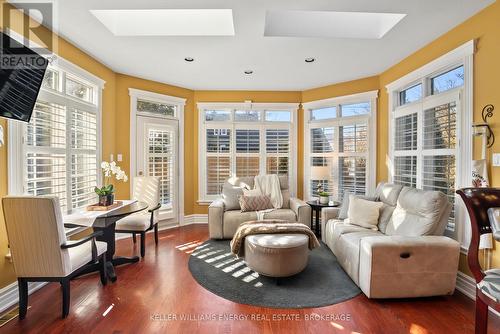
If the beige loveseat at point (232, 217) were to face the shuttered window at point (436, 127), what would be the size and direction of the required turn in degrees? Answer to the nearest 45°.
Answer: approximately 90° to its left

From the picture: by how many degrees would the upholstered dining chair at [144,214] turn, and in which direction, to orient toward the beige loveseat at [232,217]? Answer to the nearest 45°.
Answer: approximately 135° to its left

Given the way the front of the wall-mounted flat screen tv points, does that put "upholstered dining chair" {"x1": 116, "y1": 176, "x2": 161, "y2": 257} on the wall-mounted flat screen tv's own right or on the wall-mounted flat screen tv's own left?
on the wall-mounted flat screen tv's own left

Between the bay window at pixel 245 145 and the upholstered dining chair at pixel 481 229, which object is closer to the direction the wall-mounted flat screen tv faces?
the upholstered dining chair

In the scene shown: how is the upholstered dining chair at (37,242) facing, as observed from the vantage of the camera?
facing away from the viewer and to the right of the viewer

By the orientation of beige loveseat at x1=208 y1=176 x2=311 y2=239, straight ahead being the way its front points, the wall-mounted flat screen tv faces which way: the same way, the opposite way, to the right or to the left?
to the left

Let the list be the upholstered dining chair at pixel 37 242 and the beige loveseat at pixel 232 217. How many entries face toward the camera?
1

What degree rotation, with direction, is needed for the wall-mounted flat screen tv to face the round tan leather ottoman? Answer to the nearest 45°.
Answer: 0° — it already faces it

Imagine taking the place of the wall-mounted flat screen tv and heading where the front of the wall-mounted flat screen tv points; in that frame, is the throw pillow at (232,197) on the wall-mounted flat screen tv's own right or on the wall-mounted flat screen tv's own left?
on the wall-mounted flat screen tv's own left

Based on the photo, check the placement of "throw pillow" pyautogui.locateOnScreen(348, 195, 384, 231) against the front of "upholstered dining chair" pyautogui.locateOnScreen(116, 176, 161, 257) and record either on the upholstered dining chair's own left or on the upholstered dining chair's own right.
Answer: on the upholstered dining chair's own left

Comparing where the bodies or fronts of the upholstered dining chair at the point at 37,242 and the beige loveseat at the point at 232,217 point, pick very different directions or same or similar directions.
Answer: very different directions
